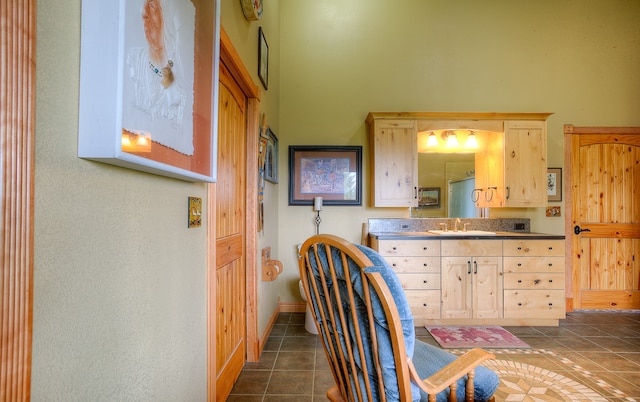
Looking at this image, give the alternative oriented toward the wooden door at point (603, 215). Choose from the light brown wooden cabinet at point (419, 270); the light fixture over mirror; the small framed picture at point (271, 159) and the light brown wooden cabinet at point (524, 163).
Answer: the small framed picture

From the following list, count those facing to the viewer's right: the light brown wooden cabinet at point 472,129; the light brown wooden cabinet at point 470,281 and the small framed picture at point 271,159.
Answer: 1

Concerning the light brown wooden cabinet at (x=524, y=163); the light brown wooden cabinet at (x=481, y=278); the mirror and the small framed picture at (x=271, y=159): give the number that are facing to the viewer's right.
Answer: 1

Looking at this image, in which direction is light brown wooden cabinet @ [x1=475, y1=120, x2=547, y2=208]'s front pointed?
toward the camera

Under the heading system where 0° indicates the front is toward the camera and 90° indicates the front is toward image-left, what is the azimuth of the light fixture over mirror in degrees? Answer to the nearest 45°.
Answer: approximately 0°

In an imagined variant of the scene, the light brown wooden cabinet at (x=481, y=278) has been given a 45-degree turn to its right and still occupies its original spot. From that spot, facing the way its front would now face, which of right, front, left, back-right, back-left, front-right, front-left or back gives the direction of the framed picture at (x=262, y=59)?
front

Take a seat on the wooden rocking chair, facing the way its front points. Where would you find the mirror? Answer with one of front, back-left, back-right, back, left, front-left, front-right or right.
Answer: front-left

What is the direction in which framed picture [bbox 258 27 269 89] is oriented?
to the viewer's right

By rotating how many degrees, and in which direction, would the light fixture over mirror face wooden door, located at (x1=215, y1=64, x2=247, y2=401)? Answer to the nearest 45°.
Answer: approximately 45° to its right

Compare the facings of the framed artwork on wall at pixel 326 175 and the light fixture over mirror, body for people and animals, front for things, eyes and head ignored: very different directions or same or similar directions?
same or similar directions

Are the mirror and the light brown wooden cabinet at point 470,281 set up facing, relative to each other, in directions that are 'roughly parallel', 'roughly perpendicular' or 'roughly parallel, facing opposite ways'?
roughly parallel

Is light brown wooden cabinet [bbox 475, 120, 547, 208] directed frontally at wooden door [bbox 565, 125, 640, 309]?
no

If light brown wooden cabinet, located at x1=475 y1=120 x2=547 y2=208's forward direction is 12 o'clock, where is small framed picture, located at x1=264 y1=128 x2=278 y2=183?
The small framed picture is roughly at 2 o'clock from the light brown wooden cabinet.

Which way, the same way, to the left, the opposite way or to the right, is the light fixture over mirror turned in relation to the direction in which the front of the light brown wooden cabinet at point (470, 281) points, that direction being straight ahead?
the same way

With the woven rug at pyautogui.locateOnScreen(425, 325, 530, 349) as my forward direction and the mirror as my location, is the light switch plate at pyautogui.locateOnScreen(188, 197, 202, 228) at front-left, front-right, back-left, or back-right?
front-right

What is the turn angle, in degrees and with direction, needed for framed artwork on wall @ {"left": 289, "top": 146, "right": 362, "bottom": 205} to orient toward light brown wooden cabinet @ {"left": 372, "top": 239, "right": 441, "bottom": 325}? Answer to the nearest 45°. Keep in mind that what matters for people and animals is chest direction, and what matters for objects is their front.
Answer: approximately 45° to its left

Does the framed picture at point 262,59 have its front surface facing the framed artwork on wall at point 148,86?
no

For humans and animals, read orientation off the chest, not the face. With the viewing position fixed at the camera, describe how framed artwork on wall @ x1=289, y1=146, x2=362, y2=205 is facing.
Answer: facing the viewer
